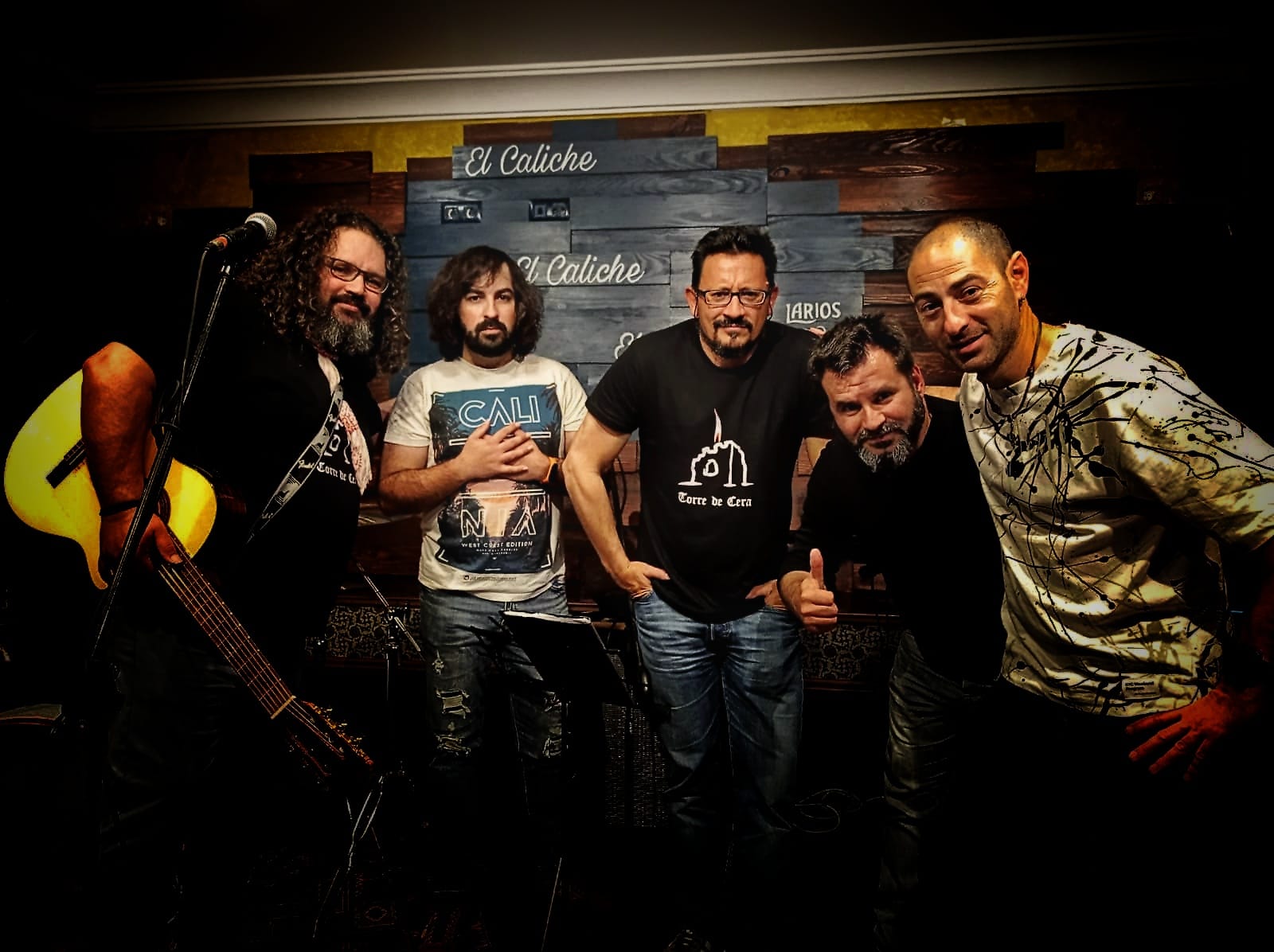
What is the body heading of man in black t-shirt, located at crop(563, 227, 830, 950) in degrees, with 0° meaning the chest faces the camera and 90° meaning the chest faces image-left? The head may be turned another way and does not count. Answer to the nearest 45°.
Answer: approximately 0°

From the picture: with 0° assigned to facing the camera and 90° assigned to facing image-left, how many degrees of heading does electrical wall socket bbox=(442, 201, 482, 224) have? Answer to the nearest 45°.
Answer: approximately 0°

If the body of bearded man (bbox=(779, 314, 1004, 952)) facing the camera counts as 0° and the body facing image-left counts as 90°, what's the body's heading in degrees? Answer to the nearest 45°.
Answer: approximately 45°

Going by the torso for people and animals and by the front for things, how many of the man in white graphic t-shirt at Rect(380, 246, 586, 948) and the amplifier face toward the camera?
2

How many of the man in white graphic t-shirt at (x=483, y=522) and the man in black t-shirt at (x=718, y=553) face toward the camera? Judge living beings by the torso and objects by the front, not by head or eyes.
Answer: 2

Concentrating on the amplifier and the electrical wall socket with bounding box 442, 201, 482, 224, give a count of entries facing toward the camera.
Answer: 2
